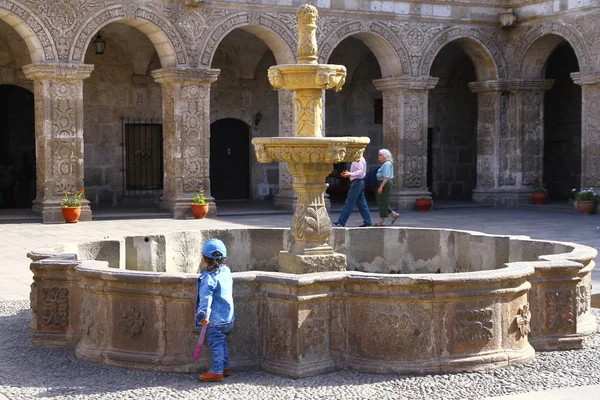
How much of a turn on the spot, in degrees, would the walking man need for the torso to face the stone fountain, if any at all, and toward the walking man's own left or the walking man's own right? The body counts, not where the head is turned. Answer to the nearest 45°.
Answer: approximately 90° to the walking man's own left

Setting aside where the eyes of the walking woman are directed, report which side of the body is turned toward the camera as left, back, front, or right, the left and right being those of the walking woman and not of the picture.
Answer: left

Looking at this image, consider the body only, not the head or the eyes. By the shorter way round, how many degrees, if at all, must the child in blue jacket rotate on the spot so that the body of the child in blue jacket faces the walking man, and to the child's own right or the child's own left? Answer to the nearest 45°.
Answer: approximately 45° to the child's own right

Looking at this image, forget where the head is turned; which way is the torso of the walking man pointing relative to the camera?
to the viewer's left

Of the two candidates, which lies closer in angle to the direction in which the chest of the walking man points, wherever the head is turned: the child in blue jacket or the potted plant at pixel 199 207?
the potted plant

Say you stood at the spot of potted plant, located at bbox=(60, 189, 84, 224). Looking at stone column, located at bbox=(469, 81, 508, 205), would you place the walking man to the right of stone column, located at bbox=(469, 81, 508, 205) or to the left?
right

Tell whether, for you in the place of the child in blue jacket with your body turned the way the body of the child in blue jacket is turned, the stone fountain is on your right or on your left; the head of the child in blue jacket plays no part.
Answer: on your right

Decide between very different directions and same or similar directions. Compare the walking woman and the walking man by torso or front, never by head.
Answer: same or similar directions
